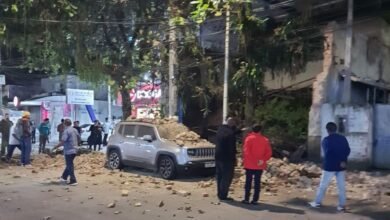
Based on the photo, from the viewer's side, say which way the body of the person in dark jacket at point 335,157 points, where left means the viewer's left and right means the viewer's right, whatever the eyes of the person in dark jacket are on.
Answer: facing away from the viewer and to the left of the viewer

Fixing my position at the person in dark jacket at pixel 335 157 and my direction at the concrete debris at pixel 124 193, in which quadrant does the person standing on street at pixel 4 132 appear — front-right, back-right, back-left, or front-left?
front-right

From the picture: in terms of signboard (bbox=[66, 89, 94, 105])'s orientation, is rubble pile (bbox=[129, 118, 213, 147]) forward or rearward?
forward

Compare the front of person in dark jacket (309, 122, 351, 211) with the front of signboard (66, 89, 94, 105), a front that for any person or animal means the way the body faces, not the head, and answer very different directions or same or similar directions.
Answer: very different directions

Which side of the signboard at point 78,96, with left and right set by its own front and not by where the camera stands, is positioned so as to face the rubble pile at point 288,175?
front

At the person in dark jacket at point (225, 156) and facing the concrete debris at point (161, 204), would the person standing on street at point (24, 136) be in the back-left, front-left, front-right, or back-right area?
front-right

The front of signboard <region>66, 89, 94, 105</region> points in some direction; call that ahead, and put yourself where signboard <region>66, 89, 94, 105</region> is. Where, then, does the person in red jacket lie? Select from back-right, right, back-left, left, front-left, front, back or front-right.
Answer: front

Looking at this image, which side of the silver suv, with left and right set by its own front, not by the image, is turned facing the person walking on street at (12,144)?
back

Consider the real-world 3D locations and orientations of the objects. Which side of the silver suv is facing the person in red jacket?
front

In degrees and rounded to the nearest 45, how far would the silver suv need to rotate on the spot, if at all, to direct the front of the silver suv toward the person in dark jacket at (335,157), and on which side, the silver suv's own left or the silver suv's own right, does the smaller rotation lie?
0° — it already faces them

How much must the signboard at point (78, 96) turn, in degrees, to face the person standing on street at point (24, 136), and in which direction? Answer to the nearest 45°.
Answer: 0° — it already faces them

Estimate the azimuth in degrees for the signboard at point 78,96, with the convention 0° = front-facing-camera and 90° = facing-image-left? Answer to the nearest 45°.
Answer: approximately 0°

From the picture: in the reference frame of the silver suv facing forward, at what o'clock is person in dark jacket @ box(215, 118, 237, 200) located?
The person in dark jacket is roughly at 1 o'clock from the silver suv.

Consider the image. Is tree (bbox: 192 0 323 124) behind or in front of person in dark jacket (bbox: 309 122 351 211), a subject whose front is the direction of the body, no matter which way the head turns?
in front

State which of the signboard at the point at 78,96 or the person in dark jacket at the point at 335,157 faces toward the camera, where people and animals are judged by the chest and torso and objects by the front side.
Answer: the signboard

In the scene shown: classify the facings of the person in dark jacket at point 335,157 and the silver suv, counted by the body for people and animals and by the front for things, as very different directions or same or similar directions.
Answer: very different directions

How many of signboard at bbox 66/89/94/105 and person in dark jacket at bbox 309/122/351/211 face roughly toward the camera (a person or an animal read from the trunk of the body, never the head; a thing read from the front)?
1

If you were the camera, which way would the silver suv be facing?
facing the viewer and to the right of the viewer
